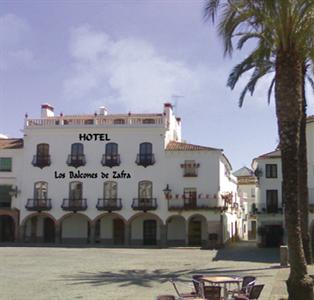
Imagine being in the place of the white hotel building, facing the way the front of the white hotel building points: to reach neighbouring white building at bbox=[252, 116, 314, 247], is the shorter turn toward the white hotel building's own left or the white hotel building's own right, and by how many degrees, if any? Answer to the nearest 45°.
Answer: approximately 90° to the white hotel building's own left

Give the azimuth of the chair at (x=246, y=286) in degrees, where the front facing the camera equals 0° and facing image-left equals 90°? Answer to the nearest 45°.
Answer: approximately 90°

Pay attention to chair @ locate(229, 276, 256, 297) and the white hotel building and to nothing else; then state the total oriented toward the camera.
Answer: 1

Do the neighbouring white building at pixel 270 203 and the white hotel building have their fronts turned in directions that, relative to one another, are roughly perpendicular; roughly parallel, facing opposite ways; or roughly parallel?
roughly parallel

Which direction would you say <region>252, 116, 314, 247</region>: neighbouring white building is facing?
toward the camera

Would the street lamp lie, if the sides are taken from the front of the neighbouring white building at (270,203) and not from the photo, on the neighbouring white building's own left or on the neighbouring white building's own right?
on the neighbouring white building's own right

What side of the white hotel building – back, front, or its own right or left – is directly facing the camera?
front

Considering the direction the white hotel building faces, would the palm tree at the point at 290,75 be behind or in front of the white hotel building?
in front

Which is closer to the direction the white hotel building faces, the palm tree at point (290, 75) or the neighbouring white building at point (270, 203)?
the palm tree

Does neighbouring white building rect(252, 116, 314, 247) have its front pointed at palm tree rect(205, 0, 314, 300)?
yes

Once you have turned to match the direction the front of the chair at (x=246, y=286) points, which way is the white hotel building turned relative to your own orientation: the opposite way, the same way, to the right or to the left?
to the left

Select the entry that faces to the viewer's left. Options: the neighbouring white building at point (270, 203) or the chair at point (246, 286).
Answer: the chair

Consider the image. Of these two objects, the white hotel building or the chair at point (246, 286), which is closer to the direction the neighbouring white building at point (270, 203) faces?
the chair

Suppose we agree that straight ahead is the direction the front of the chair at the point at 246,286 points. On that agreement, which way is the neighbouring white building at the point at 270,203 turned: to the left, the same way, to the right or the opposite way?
to the left

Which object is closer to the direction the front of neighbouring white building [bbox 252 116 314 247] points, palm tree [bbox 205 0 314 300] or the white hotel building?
the palm tree

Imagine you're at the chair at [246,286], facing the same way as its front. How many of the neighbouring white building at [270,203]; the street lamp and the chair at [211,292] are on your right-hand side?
2

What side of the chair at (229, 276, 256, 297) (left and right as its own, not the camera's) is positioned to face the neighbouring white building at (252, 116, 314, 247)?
right

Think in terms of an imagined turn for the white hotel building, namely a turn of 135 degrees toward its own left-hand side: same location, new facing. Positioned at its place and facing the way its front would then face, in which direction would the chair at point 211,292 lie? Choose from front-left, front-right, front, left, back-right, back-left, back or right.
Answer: back-right

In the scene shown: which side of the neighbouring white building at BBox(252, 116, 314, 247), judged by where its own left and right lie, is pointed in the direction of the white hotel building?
right
